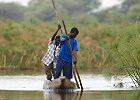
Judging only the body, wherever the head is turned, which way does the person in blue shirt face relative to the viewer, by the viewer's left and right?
facing the viewer and to the right of the viewer
